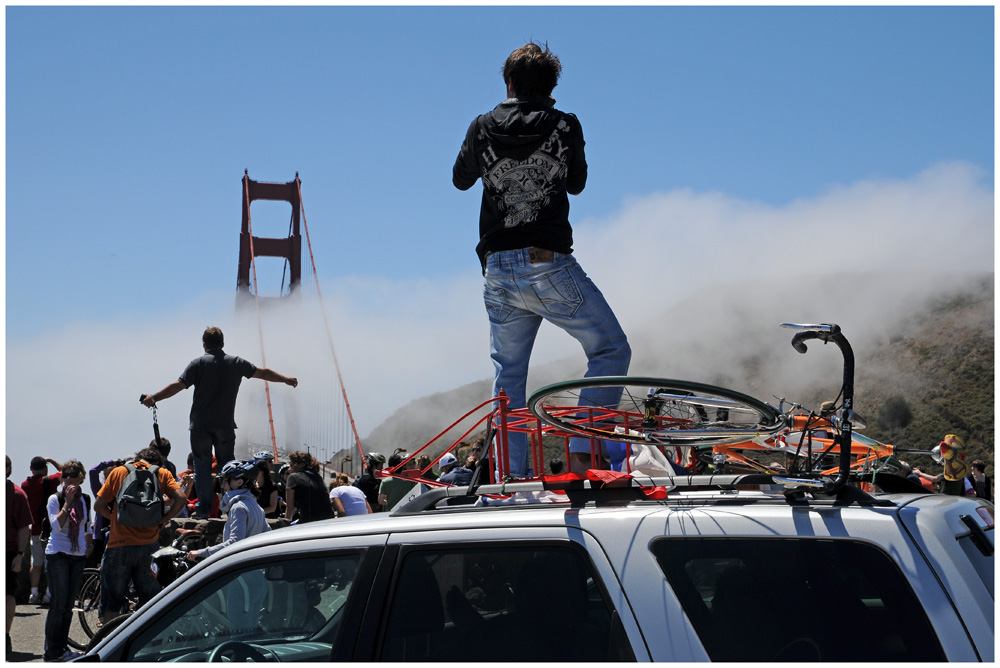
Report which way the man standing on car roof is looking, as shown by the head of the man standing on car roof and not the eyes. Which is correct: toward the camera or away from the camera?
away from the camera

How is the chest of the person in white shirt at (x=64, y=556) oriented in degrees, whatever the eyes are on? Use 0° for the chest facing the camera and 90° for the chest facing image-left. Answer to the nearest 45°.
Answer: approximately 315°

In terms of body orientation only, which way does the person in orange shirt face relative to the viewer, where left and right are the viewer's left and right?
facing away from the viewer

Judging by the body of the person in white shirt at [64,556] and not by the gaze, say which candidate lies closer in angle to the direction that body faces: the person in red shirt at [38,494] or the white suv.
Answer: the white suv

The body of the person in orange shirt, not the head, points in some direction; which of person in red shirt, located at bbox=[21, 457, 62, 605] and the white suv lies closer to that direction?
the person in red shirt

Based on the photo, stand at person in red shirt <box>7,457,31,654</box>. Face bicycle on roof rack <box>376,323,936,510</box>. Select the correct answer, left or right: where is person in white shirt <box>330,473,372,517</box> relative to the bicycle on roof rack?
left

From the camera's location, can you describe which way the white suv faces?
facing to the left of the viewer

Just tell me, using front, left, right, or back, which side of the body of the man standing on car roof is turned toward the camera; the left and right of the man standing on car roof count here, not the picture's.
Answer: back

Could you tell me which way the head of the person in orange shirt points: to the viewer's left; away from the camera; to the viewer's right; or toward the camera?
away from the camera
